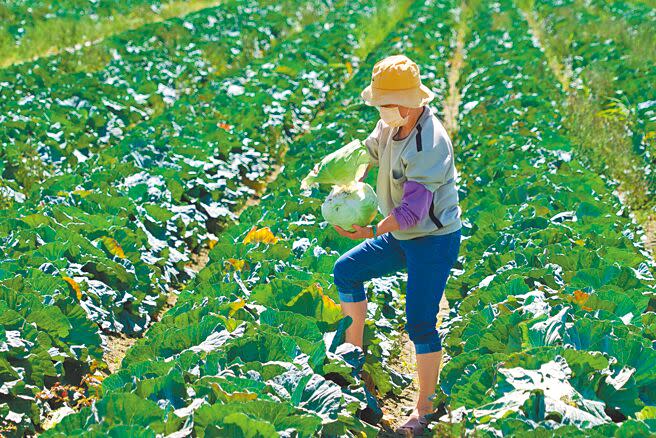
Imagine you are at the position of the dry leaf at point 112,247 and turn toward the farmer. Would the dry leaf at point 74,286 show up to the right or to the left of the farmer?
right

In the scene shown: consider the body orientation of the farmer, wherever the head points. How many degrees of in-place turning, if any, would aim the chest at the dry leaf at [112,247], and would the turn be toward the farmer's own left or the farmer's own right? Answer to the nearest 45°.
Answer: approximately 90° to the farmer's own right

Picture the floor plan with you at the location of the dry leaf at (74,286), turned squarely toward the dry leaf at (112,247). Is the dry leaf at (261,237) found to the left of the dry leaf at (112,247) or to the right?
right

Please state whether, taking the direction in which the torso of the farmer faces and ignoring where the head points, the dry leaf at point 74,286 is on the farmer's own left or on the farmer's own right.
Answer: on the farmer's own right

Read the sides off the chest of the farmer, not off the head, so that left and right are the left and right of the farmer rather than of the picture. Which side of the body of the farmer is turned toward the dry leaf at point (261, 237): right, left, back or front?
right

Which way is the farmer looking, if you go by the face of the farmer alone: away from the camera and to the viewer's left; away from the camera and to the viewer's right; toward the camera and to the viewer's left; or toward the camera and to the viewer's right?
toward the camera and to the viewer's left

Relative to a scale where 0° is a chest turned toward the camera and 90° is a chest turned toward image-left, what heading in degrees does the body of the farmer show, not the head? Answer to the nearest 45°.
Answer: approximately 45°

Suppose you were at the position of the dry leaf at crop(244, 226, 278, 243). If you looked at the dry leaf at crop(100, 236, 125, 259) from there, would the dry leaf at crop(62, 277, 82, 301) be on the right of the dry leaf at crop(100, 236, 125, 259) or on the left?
left
